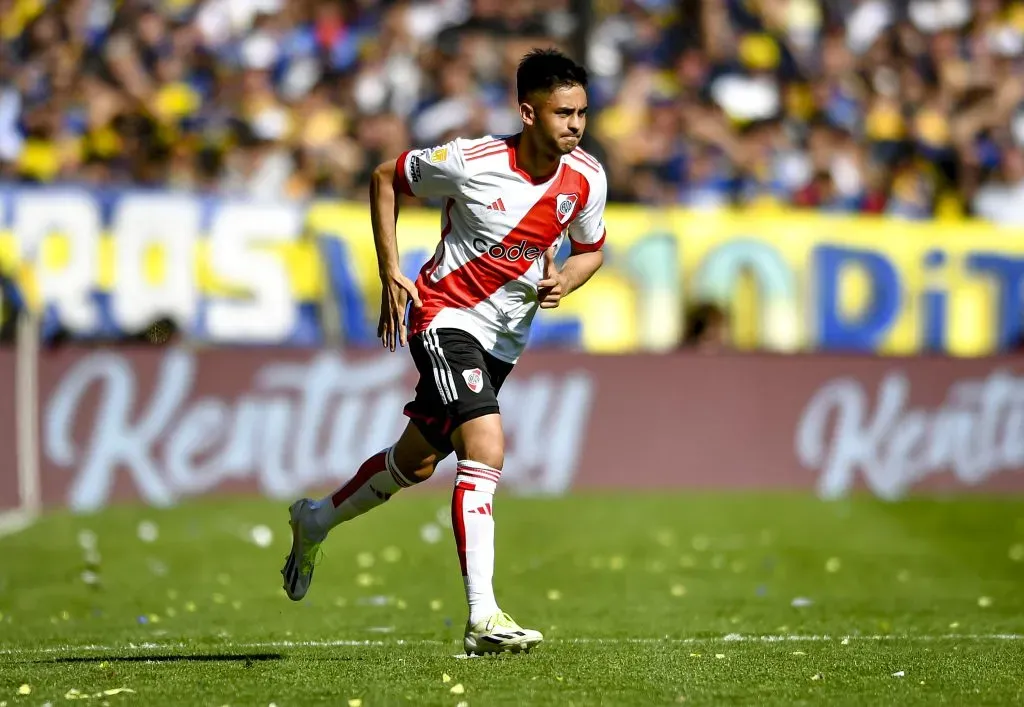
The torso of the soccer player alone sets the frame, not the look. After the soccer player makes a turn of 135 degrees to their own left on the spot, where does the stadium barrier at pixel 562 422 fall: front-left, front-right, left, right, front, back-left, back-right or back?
front

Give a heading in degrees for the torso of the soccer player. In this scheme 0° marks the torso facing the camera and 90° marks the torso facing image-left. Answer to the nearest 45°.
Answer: approximately 315°

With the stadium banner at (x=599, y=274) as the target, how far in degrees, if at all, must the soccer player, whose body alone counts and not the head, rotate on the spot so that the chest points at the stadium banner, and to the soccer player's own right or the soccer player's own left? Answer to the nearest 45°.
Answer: approximately 135° to the soccer player's own left
